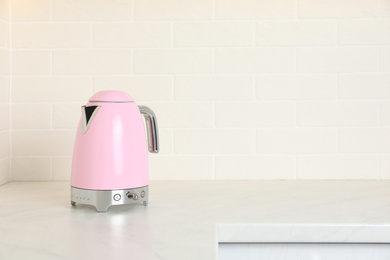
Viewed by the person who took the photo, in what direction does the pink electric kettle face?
facing the viewer and to the left of the viewer
